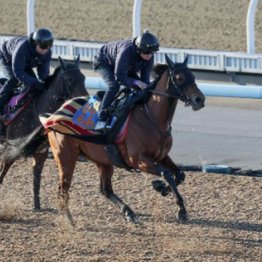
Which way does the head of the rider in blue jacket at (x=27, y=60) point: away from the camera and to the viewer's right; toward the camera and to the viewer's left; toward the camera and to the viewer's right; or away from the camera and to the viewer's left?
toward the camera and to the viewer's right

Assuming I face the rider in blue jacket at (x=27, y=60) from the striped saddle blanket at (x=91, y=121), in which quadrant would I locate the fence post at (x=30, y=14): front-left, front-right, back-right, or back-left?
front-right

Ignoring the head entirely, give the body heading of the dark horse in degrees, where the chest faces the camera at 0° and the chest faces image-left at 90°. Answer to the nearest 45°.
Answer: approximately 270°

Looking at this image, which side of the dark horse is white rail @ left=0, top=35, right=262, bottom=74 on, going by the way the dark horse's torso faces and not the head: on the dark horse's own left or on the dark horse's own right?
on the dark horse's own left

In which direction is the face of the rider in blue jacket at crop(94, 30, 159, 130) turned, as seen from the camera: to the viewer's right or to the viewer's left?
to the viewer's right

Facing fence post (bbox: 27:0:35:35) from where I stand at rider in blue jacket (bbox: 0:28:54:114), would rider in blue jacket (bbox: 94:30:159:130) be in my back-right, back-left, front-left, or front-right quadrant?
back-right

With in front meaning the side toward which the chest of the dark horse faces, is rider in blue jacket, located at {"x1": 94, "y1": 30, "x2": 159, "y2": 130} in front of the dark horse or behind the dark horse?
in front

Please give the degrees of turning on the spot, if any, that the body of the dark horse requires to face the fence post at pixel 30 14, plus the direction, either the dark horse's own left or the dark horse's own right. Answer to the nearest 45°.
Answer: approximately 90° to the dark horse's own left
